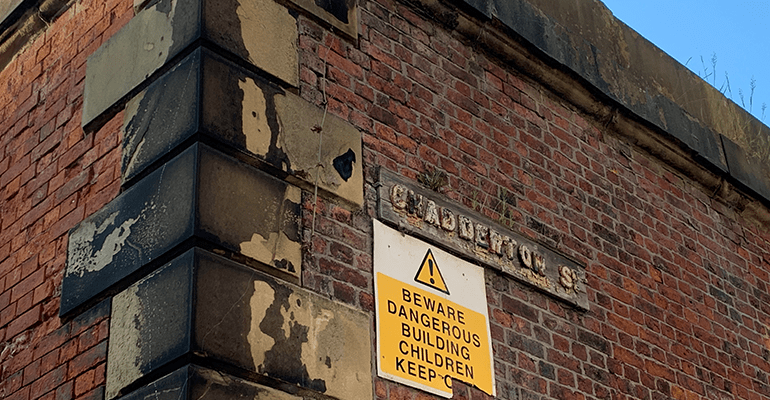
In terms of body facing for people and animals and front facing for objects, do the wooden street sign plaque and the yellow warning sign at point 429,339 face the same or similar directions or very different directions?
same or similar directions
